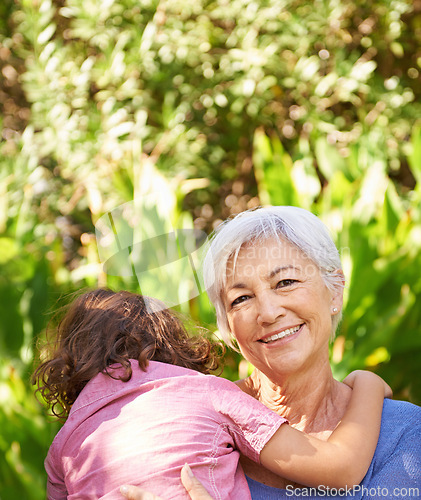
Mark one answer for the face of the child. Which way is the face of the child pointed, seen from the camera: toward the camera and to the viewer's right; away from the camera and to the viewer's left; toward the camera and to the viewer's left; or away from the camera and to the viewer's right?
away from the camera and to the viewer's right

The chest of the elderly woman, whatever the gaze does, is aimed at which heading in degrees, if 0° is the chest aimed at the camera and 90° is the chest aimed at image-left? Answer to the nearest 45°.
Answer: approximately 45°
